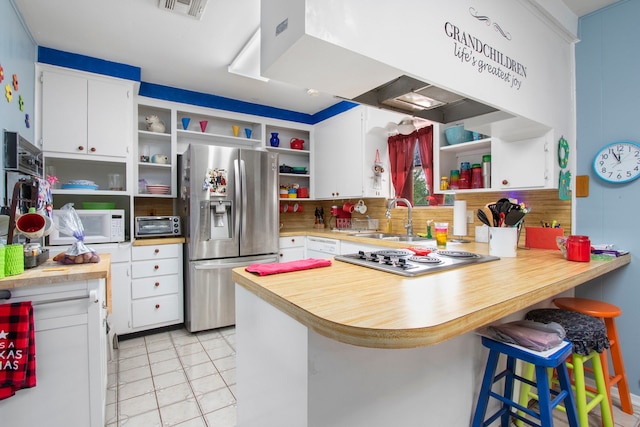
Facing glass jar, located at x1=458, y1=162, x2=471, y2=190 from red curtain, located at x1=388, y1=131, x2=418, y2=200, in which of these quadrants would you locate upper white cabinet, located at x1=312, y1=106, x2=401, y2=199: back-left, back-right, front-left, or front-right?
back-right

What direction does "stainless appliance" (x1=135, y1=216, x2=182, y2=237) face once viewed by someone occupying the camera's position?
facing the viewer

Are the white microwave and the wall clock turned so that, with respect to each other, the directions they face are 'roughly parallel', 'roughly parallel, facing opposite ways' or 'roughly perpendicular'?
roughly perpendicular

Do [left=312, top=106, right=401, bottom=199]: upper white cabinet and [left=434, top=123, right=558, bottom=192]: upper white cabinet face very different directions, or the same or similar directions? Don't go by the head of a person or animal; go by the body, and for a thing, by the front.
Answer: same or similar directions

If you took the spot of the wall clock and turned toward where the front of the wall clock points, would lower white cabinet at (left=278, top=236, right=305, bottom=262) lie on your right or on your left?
on your right

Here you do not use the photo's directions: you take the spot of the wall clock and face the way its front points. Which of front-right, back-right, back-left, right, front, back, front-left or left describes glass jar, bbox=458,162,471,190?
right

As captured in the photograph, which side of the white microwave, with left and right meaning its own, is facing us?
front

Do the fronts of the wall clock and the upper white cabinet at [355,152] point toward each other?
no

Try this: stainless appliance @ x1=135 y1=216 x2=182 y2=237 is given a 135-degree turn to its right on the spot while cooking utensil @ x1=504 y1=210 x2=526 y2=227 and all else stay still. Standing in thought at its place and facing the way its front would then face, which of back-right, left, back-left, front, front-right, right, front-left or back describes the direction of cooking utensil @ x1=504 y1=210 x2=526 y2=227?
back

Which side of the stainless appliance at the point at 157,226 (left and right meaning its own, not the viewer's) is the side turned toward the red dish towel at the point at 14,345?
front

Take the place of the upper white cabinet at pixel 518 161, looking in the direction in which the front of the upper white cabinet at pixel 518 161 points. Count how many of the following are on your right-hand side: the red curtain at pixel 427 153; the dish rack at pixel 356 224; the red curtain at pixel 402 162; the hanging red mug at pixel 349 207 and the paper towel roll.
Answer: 5

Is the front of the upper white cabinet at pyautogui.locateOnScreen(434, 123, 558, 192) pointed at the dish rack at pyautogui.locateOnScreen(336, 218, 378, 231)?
no

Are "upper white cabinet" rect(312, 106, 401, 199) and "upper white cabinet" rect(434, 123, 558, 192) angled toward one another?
no

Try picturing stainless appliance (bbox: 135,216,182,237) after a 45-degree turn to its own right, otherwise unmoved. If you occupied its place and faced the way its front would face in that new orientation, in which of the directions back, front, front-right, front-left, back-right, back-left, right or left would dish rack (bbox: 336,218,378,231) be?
back-left

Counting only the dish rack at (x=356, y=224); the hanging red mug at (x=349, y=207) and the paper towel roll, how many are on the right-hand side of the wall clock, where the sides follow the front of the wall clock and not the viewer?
3

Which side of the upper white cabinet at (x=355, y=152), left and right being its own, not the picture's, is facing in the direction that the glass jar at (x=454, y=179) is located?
left

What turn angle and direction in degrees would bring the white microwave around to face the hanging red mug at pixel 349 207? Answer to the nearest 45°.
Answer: approximately 90° to its left

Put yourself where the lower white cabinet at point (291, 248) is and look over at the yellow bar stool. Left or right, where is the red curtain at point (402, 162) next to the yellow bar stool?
left
